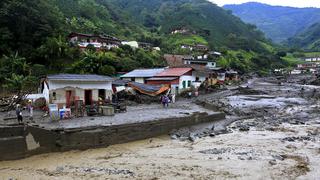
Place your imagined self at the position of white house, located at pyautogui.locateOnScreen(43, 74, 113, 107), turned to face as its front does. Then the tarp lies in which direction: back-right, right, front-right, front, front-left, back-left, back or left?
back-left

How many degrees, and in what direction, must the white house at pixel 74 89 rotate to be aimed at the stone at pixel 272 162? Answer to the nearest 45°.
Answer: approximately 45° to its left

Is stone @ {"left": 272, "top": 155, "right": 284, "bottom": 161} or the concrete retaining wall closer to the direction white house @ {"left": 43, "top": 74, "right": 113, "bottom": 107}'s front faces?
the concrete retaining wall

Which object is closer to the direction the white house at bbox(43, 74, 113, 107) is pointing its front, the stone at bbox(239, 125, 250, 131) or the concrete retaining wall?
the concrete retaining wall

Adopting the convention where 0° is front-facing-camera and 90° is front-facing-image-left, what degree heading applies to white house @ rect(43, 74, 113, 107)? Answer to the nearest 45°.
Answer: approximately 0°

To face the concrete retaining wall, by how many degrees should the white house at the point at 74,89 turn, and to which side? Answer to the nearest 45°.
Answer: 0° — it already faces it

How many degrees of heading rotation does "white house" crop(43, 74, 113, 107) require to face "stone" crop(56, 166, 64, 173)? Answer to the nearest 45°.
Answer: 0° — it already faces it

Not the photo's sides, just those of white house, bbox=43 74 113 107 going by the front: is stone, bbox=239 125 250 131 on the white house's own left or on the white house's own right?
on the white house's own left
